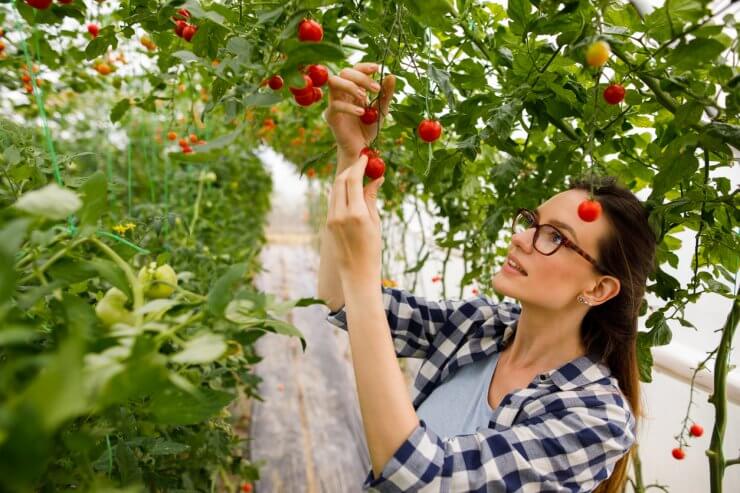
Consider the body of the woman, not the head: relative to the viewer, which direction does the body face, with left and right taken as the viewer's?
facing the viewer and to the left of the viewer

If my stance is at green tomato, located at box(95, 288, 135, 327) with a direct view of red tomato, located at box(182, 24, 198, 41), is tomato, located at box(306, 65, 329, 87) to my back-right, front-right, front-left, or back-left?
front-right

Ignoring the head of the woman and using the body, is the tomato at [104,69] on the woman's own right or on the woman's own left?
on the woman's own right
